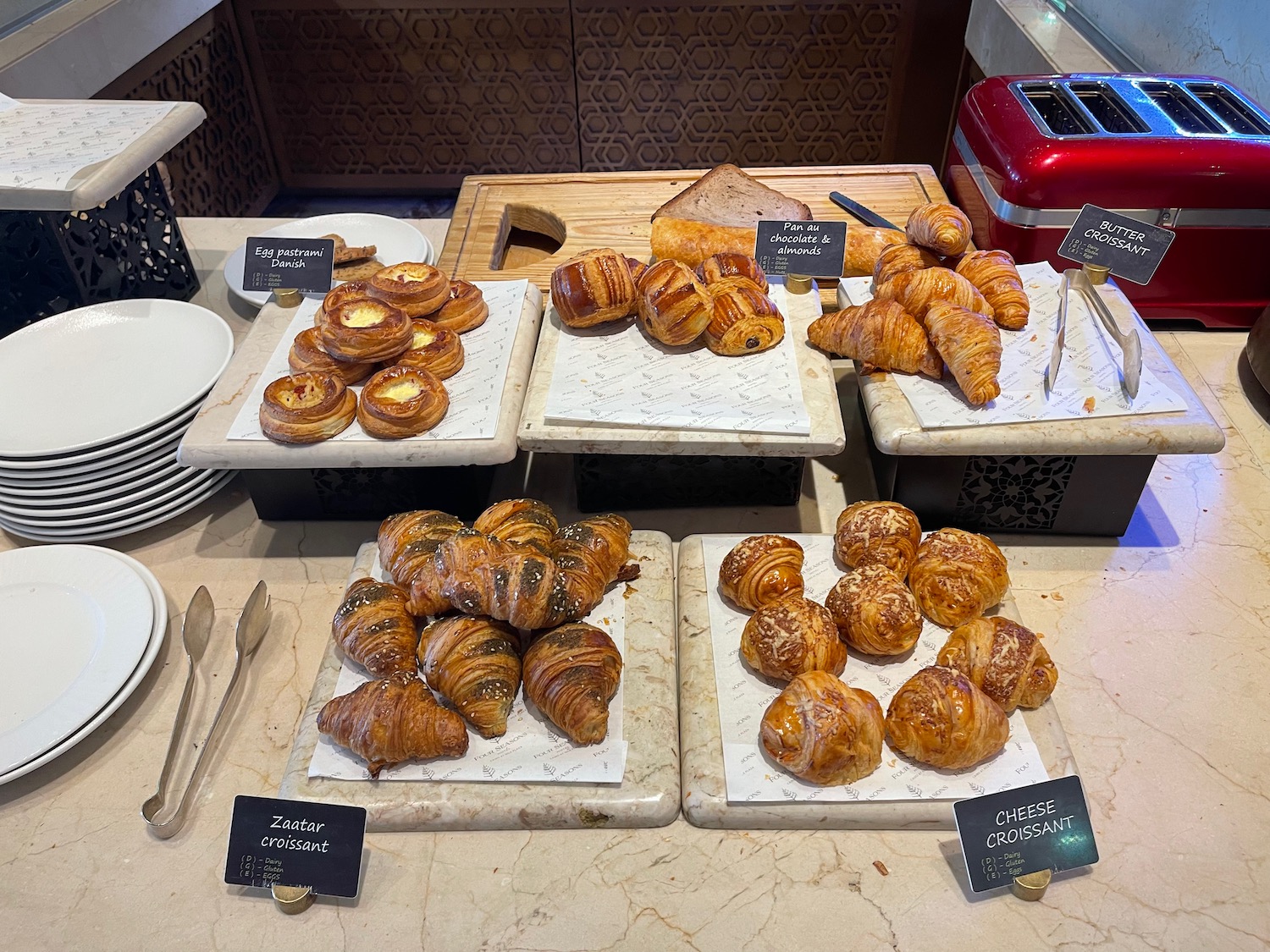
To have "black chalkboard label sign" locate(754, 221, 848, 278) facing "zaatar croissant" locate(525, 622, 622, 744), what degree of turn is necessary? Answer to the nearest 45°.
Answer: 0° — it already faces it

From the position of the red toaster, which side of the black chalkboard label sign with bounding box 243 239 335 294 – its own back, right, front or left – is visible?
left

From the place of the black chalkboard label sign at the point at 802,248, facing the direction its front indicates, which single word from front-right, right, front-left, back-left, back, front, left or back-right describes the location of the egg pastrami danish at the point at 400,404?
front-right

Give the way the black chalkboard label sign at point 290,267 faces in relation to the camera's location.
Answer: facing the viewer

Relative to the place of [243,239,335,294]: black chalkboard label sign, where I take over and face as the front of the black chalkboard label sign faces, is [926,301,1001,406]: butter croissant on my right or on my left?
on my left

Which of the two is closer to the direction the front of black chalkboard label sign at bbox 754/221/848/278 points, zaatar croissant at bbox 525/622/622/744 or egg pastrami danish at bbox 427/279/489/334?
the zaatar croissant

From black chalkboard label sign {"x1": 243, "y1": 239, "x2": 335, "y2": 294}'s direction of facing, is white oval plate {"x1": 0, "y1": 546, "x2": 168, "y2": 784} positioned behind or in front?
in front
